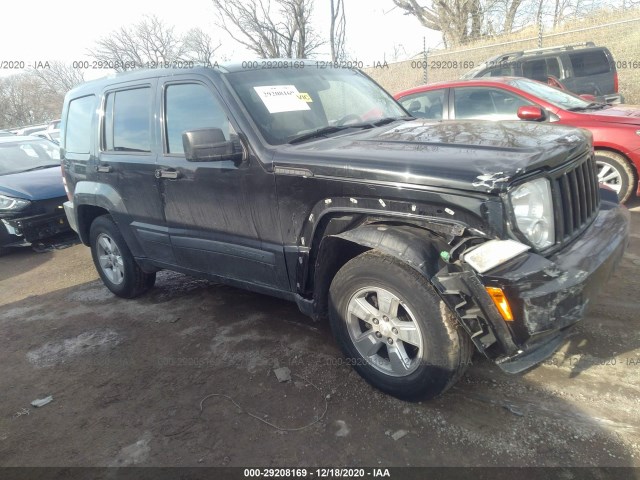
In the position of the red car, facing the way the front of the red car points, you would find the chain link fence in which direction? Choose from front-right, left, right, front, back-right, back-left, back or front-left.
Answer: back-left

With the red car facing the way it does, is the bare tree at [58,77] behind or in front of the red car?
behind

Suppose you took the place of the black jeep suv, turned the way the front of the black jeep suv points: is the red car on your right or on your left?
on your left

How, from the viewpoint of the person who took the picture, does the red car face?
facing the viewer and to the right of the viewer

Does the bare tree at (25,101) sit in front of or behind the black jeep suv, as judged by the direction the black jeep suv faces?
behind

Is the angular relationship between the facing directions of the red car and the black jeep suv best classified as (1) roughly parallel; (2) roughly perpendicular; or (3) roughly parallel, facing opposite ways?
roughly parallel

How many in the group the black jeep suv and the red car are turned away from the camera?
0

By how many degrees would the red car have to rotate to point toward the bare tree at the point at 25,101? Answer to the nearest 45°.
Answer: approximately 180°

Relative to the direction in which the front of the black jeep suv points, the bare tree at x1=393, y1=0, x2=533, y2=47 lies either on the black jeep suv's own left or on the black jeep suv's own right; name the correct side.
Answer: on the black jeep suv's own left

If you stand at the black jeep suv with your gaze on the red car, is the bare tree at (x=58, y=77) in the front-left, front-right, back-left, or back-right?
front-left

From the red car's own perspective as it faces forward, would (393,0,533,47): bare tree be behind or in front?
behind
